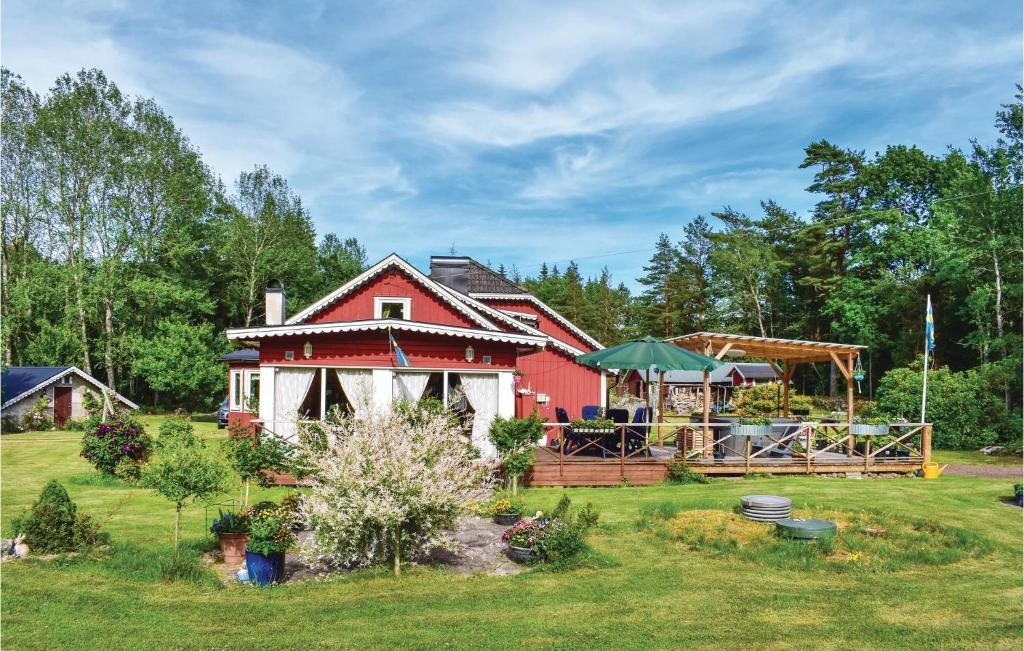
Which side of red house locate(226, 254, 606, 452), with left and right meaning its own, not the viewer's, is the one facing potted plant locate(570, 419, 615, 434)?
left

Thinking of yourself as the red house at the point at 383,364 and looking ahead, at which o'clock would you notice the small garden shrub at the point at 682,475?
The small garden shrub is roughly at 9 o'clock from the red house.

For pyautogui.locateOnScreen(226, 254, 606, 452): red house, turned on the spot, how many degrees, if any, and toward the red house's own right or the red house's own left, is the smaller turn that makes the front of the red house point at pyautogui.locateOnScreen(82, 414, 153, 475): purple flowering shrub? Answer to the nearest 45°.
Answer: approximately 90° to the red house's own right

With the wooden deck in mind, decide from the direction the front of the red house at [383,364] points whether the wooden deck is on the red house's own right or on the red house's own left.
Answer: on the red house's own left

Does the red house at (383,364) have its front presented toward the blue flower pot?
yes

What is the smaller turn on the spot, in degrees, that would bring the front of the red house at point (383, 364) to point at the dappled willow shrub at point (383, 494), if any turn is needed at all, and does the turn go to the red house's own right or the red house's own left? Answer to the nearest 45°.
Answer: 0° — it already faces it

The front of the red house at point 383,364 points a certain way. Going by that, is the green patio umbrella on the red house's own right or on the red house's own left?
on the red house's own left

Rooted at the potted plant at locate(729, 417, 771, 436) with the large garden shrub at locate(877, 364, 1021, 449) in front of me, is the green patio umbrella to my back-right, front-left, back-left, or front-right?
back-left

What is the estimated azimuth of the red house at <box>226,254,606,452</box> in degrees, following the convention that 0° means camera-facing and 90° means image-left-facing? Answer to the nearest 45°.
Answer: approximately 0°

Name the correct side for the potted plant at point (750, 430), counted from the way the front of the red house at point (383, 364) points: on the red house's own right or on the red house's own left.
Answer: on the red house's own left

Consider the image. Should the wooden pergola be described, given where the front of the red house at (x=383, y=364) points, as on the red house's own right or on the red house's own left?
on the red house's own left
